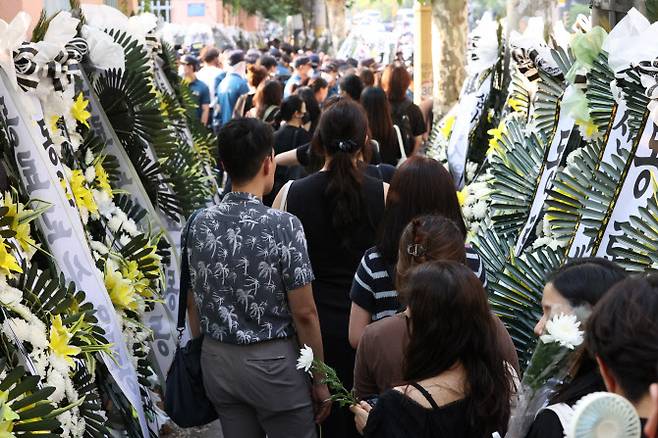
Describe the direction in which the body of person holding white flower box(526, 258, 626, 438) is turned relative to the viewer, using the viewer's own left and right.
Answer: facing to the left of the viewer

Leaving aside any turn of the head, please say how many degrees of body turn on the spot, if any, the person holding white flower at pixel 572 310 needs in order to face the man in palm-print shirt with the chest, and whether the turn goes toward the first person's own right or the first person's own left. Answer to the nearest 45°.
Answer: approximately 45° to the first person's own right

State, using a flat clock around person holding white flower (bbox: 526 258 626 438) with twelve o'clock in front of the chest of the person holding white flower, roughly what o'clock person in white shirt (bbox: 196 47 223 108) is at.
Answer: The person in white shirt is roughly at 2 o'clock from the person holding white flower.

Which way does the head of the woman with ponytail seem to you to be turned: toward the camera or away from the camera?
away from the camera

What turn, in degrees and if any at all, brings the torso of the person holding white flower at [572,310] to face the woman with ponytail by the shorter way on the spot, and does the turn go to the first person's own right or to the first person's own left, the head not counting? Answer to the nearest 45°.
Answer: approximately 45° to the first person's own right
